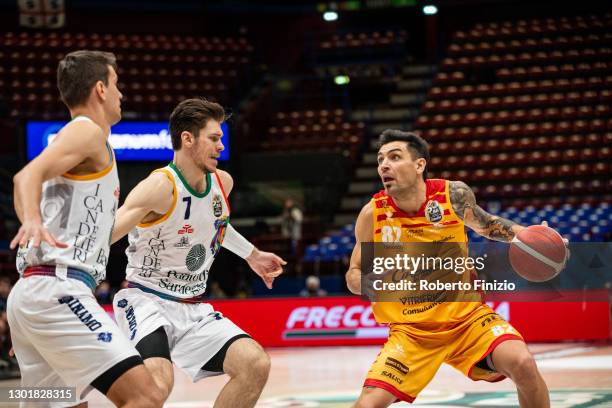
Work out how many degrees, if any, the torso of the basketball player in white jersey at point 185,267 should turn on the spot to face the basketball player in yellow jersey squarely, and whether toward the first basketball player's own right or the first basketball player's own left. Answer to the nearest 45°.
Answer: approximately 45° to the first basketball player's own left

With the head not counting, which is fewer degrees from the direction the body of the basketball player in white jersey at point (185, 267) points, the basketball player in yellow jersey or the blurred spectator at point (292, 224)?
the basketball player in yellow jersey

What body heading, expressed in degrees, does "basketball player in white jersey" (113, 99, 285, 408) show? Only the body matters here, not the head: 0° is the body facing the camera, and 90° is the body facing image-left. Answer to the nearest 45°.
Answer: approximately 315°

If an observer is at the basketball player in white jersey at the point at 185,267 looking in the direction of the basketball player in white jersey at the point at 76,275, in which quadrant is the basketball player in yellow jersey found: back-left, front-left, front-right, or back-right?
back-left

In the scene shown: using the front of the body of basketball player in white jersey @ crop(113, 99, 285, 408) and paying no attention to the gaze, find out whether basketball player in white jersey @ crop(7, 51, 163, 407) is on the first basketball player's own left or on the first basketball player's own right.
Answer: on the first basketball player's own right

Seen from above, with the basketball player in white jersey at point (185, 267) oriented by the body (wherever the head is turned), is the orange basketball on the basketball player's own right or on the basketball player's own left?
on the basketball player's own left

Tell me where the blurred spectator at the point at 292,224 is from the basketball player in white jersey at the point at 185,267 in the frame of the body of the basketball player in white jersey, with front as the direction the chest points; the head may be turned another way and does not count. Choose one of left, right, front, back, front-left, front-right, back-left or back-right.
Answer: back-left
